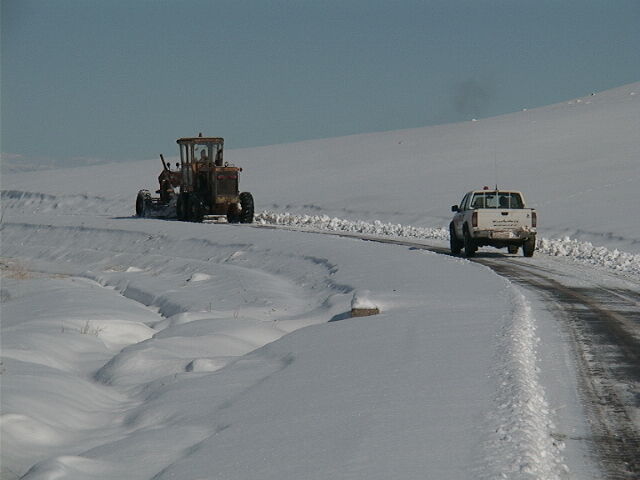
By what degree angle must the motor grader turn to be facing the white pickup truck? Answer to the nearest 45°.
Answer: approximately 180°

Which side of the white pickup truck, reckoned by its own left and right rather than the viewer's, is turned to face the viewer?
back

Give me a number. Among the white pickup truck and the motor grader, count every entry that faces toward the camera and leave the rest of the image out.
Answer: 0

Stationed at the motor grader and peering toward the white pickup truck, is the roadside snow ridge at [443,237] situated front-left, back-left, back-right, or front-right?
front-left

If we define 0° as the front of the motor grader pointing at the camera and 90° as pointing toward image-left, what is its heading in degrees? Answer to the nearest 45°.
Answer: approximately 135°
